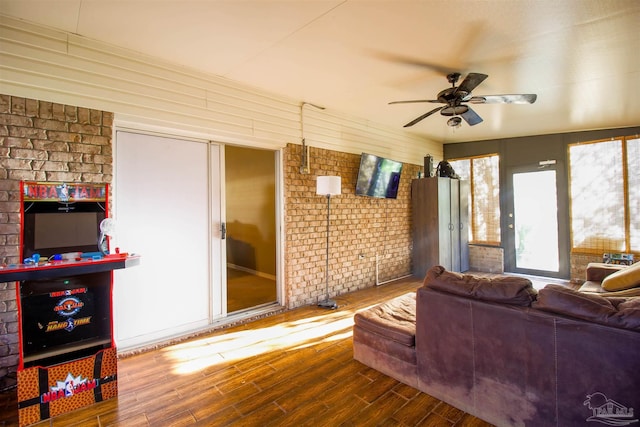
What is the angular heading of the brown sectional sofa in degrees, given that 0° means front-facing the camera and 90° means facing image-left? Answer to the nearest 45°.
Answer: approximately 225°

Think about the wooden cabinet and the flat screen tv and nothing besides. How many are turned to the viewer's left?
0

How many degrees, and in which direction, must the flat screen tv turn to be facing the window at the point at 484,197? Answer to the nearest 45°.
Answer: approximately 90° to its left

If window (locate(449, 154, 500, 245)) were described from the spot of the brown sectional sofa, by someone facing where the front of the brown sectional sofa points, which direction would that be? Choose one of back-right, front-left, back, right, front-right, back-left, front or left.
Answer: front-left

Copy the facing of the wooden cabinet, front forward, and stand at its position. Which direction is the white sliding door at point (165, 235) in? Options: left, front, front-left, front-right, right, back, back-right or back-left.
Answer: right

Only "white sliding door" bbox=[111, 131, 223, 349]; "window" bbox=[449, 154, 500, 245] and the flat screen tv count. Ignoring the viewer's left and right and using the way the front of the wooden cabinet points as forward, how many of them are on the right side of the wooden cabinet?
2

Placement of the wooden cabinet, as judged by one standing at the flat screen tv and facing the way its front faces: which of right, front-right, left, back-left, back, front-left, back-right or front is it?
left

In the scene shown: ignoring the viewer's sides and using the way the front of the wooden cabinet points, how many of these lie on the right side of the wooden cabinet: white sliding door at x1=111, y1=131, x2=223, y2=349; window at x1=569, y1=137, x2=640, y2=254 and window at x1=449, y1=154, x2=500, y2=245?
1

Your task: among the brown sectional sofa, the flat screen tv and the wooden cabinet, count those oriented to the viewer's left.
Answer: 0

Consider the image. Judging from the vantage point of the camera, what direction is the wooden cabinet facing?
facing the viewer and to the right of the viewer

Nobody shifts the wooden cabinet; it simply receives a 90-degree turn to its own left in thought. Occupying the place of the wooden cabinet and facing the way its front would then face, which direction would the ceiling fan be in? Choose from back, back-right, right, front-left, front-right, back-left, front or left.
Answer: back-right

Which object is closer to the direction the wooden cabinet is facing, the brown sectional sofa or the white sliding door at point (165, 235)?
the brown sectional sofa

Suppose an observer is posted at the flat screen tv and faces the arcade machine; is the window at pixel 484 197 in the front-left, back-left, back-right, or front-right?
back-left

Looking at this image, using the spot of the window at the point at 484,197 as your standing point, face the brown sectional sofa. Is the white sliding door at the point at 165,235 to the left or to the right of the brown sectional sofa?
right
